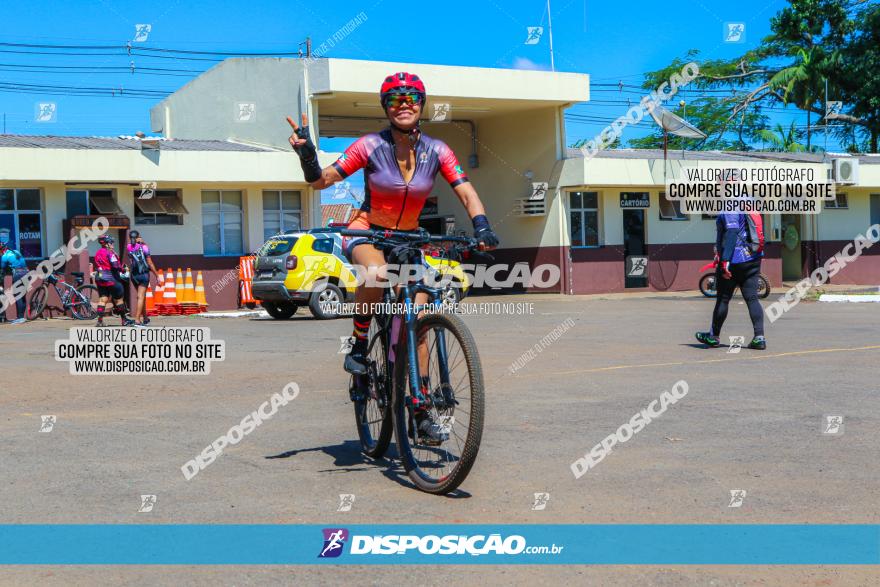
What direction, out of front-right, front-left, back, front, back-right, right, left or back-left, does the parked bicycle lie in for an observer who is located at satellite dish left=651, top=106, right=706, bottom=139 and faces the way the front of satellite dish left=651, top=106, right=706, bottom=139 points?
back-right

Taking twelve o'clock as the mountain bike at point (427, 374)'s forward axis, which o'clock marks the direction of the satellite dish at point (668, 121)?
The satellite dish is roughly at 8 o'clock from the mountain bike.

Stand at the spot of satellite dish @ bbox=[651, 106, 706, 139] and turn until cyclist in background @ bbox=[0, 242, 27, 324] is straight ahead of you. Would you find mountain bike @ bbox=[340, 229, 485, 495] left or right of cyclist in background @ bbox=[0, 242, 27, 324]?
left

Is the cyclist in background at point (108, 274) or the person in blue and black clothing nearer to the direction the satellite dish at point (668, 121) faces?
the person in blue and black clothing

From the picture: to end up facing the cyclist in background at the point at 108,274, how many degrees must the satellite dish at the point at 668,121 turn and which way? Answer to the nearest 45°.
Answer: approximately 135° to its right

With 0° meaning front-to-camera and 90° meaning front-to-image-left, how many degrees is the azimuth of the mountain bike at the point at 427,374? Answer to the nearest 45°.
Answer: approximately 315°

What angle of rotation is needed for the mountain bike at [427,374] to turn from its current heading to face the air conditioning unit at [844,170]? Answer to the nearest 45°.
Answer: approximately 90° to its left

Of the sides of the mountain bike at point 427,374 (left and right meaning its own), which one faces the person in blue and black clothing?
back
